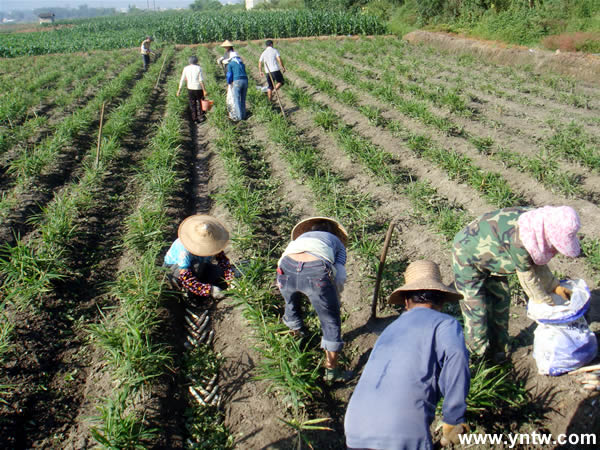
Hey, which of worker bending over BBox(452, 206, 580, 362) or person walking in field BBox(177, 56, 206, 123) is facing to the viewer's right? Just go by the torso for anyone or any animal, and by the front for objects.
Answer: the worker bending over

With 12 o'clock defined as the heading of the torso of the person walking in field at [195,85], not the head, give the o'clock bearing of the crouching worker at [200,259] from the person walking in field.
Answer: The crouching worker is roughly at 6 o'clock from the person walking in field.

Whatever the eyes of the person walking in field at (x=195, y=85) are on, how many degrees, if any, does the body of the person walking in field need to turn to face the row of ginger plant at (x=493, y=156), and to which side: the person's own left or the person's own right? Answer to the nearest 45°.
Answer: approximately 135° to the person's own right

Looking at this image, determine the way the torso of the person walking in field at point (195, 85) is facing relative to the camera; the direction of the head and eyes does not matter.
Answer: away from the camera

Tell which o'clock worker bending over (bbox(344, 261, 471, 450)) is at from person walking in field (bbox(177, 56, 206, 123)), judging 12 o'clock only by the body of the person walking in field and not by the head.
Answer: The worker bending over is roughly at 6 o'clock from the person walking in field.

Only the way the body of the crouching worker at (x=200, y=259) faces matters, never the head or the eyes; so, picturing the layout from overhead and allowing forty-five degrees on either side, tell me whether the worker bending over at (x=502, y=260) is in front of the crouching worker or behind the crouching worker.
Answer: in front

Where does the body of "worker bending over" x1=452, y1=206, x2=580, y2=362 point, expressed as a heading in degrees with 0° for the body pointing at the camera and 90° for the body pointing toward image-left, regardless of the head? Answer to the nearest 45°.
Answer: approximately 270°

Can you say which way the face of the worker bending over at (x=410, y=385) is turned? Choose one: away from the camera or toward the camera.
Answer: away from the camera

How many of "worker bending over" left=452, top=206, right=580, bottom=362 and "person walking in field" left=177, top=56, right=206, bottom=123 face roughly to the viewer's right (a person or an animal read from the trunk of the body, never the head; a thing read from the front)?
1

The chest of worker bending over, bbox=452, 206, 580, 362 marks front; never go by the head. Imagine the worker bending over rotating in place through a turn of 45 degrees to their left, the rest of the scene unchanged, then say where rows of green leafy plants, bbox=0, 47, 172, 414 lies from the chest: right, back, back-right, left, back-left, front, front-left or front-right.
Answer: back-left

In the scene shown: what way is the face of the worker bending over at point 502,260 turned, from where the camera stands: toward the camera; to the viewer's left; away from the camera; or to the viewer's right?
to the viewer's right
